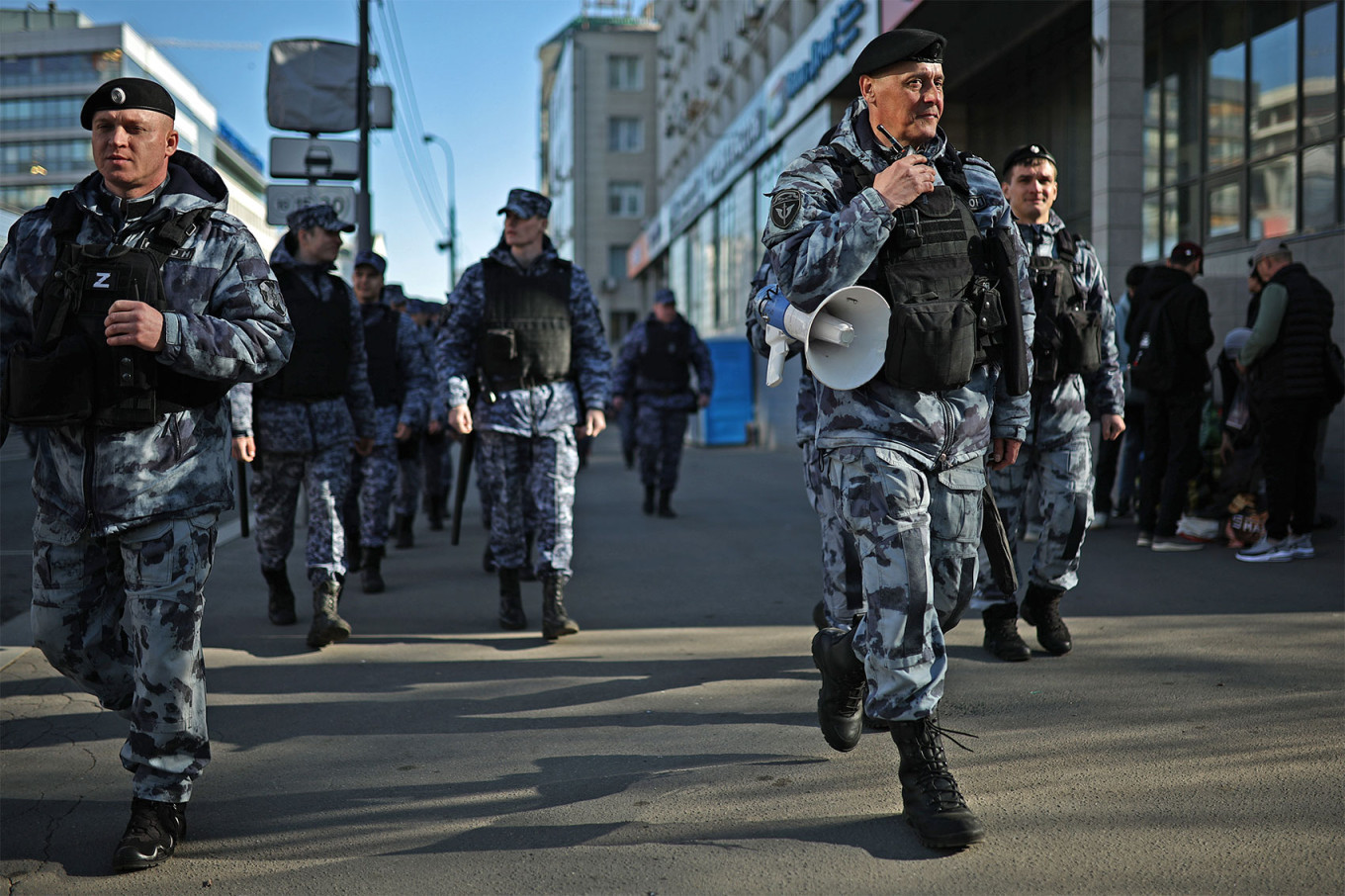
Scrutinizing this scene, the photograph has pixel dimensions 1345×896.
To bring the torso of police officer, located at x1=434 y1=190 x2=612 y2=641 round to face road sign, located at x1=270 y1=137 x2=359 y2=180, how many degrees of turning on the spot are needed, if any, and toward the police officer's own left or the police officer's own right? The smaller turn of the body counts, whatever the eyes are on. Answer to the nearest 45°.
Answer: approximately 180°

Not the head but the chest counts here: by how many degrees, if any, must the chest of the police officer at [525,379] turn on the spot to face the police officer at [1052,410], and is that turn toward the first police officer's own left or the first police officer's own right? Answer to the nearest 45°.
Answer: approximately 45° to the first police officer's own left

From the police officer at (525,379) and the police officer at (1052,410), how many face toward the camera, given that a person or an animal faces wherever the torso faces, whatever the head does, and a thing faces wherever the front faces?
2

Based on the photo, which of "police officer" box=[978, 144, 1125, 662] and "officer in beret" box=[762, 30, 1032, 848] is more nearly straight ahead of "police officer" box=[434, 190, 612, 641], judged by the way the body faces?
the officer in beret

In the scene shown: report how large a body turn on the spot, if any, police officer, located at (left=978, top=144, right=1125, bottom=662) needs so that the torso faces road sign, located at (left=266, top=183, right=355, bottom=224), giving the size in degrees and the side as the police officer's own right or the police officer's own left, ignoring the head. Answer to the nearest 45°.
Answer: approximately 135° to the police officer's own right

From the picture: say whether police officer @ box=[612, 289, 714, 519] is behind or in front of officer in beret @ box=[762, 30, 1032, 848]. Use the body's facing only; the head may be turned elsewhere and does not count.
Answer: behind

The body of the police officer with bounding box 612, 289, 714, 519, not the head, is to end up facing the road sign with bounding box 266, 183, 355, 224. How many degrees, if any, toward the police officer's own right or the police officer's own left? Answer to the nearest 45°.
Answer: approximately 90° to the police officer's own right

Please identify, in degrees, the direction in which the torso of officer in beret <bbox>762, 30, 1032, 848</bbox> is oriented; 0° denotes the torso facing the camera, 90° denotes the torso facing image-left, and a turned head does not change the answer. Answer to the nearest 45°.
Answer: approximately 315°

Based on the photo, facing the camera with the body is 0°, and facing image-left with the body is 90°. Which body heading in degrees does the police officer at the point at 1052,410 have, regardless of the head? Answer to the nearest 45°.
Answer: approximately 0°

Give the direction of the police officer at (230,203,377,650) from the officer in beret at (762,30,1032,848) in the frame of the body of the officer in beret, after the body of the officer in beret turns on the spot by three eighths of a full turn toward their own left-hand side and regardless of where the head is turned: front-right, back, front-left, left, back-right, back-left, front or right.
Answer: front-left

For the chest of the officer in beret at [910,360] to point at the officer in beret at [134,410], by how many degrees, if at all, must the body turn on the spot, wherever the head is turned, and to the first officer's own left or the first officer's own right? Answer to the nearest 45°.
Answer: approximately 135° to the first officer's own right

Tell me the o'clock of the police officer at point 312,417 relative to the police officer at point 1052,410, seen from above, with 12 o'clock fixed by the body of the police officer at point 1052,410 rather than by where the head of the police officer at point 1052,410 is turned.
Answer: the police officer at point 312,417 is roughly at 3 o'clock from the police officer at point 1052,410.
